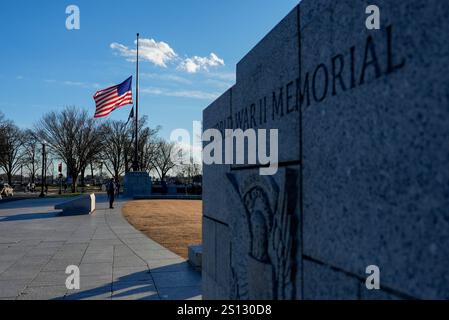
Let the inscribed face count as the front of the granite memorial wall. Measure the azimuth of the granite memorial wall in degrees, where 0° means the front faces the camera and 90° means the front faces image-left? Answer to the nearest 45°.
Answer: approximately 45°

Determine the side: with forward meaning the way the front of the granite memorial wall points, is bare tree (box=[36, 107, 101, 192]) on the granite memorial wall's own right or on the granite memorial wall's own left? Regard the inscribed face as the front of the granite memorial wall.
on the granite memorial wall's own right

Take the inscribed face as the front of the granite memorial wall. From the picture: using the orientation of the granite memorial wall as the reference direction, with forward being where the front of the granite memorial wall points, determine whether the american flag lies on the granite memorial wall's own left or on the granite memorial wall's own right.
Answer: on the granite memorial wall's own right
